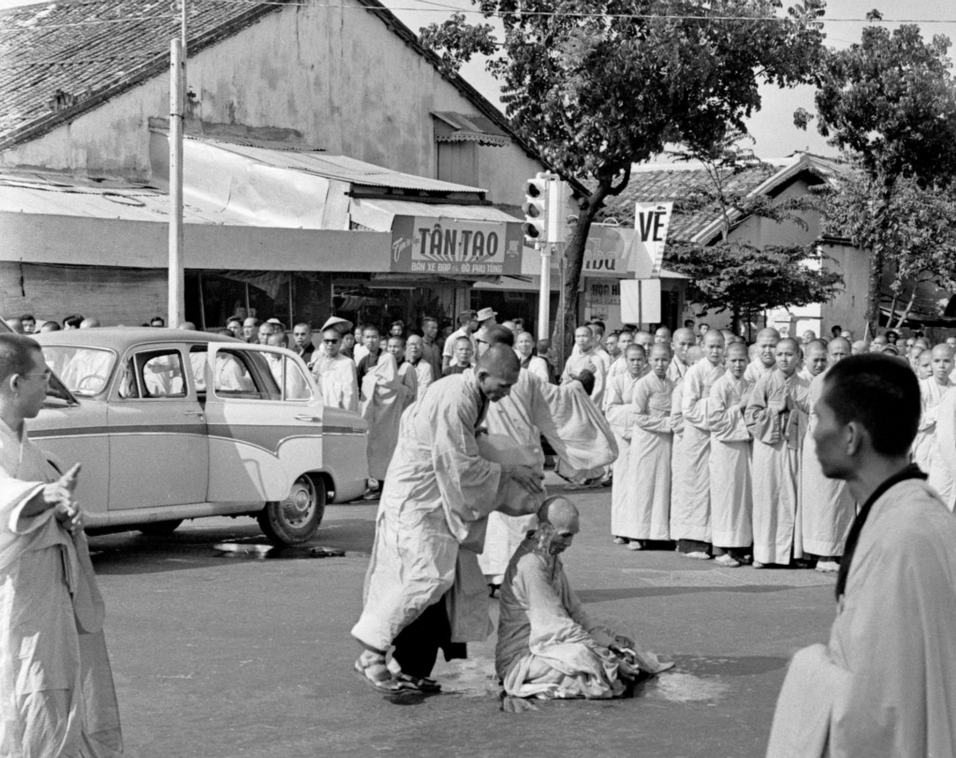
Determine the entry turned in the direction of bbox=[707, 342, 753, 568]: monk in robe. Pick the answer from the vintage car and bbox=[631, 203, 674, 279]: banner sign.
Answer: the banner sign

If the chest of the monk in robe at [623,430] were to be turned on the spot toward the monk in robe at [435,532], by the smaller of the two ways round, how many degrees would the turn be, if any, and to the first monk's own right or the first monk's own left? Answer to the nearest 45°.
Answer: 0° — they already face them

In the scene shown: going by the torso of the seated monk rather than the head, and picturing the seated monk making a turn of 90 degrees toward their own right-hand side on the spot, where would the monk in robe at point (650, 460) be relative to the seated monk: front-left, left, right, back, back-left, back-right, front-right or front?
back

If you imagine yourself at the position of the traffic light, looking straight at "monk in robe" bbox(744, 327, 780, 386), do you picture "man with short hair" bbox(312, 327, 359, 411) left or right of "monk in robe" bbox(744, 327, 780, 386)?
right

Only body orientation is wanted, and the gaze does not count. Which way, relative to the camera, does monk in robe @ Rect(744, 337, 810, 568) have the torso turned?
toward the camera

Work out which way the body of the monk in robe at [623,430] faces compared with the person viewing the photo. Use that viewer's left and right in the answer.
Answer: facing the viewer

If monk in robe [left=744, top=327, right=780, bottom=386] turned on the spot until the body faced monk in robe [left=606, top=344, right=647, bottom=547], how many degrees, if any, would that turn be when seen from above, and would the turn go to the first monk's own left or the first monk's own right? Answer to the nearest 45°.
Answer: approximately 135° to the first monk's own right

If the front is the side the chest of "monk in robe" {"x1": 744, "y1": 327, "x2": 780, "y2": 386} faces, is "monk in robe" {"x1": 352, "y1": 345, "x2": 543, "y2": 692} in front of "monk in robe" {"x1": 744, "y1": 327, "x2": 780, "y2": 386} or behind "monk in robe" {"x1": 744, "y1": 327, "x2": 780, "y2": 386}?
in front

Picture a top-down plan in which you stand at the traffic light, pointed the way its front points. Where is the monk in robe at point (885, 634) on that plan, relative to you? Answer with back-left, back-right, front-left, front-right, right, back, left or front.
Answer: front-left

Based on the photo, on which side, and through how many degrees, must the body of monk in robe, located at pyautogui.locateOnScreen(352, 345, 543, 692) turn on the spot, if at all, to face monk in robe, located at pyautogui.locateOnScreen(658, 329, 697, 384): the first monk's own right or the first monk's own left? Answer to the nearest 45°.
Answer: approximately 90° to the first monk's own left

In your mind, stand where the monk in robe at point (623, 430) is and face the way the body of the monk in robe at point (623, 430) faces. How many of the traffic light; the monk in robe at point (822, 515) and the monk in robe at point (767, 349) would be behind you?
1

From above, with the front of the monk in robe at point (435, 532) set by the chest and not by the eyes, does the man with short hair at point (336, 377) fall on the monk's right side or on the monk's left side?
on the monk's left side

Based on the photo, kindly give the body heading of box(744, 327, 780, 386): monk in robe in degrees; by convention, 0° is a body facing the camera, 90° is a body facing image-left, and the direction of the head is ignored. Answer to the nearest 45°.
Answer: approximately 0°

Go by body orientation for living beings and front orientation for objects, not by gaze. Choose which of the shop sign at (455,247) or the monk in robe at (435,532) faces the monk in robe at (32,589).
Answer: the shop sign
